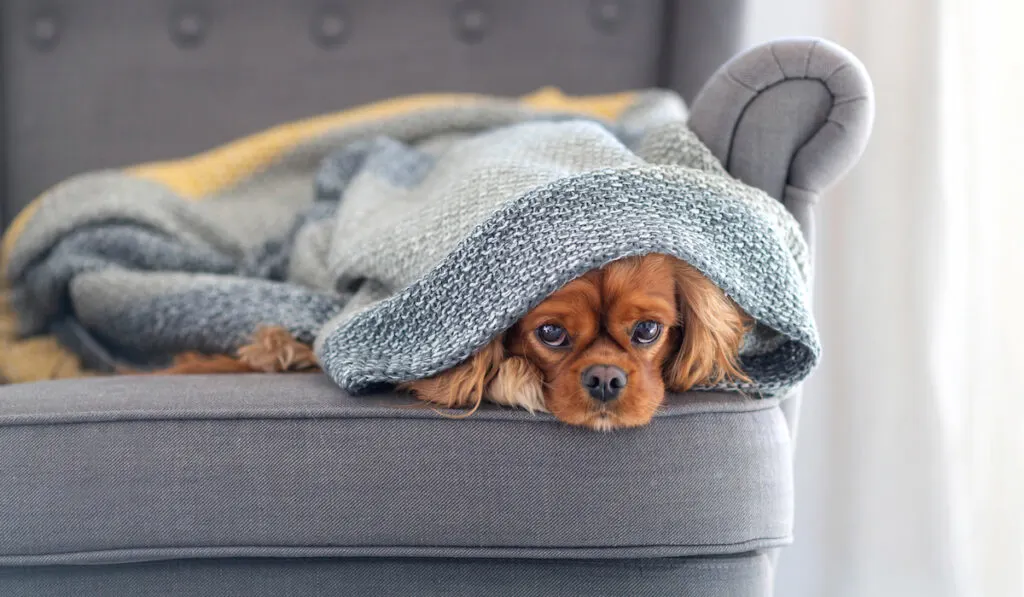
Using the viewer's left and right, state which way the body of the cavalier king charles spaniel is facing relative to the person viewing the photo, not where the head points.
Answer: facing the viewer and to the right of the viewer

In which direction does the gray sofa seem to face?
toward the camera
